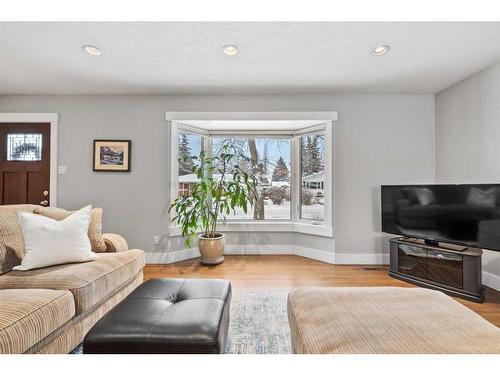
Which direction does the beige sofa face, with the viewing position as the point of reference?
facing the viewer and to the right of the viewer

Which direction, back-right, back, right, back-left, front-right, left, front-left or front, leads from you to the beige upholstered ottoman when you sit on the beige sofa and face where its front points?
front

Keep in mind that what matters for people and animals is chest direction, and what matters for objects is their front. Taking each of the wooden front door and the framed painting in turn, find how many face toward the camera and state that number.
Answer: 2

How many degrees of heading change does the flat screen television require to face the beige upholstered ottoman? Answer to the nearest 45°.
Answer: approximately 45° to its left

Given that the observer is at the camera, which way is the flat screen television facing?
facing the viewer and to the left of the viewer

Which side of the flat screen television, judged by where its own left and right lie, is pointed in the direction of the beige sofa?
front

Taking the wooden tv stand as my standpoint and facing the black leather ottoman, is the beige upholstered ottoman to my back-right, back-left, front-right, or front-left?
front-left

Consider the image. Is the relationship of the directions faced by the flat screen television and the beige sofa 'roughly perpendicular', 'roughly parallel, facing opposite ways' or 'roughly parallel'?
roughly parallel, facing opposite ways

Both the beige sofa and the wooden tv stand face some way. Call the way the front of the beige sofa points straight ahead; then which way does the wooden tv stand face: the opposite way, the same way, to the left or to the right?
the opposite way

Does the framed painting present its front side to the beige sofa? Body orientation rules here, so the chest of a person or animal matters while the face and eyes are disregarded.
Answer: yes

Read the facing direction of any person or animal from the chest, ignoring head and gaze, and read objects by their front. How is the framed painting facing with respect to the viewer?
toward the camera

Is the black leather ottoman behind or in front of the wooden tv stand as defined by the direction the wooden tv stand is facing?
in front

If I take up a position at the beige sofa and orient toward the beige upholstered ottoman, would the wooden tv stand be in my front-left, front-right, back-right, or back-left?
front-left

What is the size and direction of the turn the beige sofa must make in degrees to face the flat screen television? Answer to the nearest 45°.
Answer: approximately 45° to its left

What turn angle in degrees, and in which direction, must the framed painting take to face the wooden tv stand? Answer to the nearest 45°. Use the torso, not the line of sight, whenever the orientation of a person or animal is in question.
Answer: approximately 45° to its left

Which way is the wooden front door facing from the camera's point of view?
toward the camera

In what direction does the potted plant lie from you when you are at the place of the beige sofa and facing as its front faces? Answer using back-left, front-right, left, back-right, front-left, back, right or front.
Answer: left

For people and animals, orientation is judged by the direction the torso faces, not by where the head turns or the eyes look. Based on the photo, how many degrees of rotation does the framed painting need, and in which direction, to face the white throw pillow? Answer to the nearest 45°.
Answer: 0° — it already faces it

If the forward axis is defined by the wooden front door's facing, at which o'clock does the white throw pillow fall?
The white throw pillow is roughly at 12 o'clock from the wooden front door.

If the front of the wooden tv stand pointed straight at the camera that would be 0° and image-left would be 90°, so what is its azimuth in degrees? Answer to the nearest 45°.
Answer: approximately 45°
